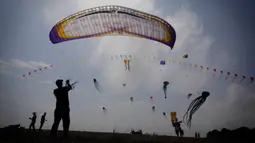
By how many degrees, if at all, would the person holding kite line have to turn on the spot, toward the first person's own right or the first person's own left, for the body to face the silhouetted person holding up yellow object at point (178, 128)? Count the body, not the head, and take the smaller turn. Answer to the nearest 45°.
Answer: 0° — they already face them

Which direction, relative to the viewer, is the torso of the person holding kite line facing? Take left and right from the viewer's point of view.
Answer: facing away from the viewer and to the right of the viewer
